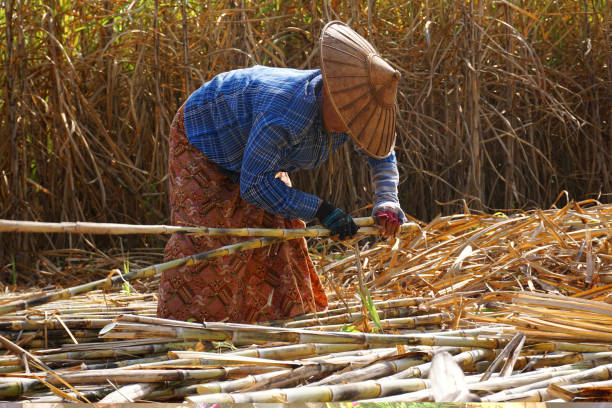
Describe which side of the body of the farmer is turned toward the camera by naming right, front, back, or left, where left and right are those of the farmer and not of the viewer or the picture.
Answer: right

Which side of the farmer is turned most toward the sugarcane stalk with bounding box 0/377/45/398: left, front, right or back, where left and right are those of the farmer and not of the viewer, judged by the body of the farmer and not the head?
right

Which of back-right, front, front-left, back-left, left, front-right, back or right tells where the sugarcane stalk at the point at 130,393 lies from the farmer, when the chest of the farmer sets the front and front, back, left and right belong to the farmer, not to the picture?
right

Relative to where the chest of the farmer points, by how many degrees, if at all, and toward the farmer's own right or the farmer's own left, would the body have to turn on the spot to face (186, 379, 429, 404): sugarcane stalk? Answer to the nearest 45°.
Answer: approximately 90° to the farmer's own right

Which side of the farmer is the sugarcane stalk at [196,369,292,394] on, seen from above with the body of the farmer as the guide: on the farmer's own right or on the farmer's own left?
on the farmer's own right

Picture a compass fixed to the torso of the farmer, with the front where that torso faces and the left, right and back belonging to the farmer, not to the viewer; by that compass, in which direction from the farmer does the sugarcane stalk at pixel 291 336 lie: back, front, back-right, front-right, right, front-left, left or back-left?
right

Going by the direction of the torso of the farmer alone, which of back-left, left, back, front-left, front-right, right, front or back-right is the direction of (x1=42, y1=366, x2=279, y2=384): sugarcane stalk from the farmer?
right

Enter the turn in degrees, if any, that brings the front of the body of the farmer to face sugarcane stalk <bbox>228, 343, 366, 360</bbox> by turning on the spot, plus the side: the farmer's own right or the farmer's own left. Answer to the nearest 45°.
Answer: approximately 90° to the farmer's own right
